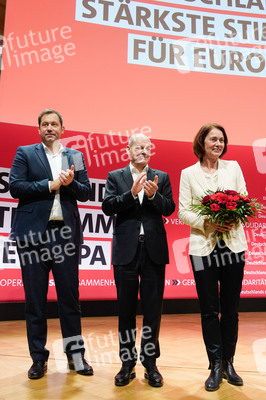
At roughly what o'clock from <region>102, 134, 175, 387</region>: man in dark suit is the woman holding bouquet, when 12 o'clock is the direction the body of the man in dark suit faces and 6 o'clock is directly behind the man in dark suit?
The woman holding bouquet is roughly at 9 o'clock from the man in dark suit.

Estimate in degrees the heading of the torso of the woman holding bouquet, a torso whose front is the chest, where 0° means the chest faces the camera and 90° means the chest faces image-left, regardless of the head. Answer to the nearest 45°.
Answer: approximately 0°

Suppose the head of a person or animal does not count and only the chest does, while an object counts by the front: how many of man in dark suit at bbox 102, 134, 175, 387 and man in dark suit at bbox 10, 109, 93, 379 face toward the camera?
2

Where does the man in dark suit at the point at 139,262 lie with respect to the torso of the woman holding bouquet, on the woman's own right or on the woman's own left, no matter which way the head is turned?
on the woman's own right

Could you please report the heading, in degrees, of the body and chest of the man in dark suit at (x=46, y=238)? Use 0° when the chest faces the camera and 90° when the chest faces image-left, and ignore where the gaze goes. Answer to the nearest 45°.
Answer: approximately 0°

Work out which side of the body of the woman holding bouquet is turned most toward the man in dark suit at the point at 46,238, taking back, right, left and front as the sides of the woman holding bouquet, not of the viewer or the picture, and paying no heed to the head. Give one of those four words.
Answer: right

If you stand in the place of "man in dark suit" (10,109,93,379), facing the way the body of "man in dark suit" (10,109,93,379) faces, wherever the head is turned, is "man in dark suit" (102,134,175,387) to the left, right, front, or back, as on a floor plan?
left
